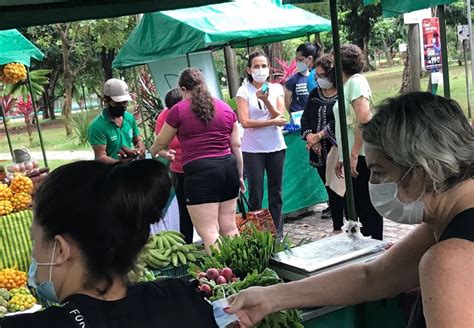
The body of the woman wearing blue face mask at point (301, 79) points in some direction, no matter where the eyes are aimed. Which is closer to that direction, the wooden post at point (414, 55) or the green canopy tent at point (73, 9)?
the green canopy tent

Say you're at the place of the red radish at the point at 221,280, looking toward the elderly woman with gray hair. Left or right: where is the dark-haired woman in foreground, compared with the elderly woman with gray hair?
right

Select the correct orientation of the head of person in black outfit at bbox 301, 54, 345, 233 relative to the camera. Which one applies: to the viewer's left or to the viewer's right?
to the viewer's left

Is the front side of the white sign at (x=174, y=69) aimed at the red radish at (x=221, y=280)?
yes

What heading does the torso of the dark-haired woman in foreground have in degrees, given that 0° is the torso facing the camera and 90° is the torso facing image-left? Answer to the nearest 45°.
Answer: approximately 135°

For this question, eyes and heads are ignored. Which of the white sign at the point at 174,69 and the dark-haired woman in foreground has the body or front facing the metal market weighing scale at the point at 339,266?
the white sign

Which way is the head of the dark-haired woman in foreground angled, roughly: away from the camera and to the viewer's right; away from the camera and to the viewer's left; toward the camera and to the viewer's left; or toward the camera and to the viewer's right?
away from the camera and to the viewer's left

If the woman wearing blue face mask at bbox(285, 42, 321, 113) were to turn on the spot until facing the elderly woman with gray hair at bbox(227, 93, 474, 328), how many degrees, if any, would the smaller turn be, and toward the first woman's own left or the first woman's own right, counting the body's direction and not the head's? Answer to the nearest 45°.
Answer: approximately 45° to the first woman's own left

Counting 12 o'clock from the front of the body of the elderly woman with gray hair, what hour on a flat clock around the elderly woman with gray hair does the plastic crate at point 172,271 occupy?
The plastic crate is roughly at 2 o'clock from the elderly woman with gray hair.

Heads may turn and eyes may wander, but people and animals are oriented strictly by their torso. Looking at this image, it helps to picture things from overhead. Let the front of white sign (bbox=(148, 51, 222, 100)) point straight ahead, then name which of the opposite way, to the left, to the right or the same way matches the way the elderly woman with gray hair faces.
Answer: to the right

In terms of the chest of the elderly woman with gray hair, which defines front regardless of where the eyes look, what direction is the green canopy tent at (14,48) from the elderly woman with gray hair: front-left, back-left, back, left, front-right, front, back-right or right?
front-right

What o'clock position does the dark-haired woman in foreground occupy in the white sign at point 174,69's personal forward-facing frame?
The dark-haired woman in foreground is roughly at 12 o'clock from the white sign.

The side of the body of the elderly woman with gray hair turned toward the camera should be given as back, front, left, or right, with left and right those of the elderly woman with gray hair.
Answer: left

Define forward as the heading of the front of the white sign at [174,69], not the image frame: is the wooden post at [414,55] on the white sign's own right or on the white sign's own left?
on the white sign's own left
